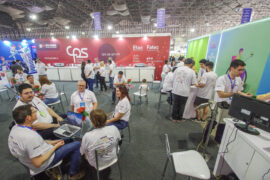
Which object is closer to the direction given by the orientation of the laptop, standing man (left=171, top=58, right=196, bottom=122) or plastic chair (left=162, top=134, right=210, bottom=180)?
the plastic chair

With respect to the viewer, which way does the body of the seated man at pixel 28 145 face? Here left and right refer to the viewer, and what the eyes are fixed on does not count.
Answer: facing away from the viewer and to the right of the viewer

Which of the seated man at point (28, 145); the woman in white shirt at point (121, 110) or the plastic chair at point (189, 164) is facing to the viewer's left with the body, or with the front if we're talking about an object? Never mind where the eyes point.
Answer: the woman in white shirt

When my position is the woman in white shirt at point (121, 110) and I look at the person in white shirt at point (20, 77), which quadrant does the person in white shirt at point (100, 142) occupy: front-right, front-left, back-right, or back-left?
back-left

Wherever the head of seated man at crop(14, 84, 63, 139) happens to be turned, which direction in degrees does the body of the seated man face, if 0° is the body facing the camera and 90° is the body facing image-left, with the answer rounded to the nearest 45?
approximately 315°

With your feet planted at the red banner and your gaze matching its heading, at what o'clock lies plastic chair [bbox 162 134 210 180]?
The plastic chair is roughly at 12 o'clock from the red banner.

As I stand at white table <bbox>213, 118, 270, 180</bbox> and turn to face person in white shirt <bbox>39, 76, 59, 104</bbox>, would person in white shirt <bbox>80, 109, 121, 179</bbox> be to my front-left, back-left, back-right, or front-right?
front-left

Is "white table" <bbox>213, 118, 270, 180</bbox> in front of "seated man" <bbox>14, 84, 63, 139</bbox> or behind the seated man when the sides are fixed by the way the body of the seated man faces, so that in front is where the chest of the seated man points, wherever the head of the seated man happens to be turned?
in front

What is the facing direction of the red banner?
toward the camera

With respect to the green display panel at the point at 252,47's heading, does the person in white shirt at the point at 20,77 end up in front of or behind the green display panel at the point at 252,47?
in front

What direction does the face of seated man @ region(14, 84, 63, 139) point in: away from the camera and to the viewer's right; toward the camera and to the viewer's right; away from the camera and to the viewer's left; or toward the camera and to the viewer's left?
toward the camera and to the viewer's right

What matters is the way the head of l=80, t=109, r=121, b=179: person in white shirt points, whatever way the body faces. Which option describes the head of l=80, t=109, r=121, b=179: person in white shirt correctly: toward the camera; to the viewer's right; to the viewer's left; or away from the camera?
away from the camera

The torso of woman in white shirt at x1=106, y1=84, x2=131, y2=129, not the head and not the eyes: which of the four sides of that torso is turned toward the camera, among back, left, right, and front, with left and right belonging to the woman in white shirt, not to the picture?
left

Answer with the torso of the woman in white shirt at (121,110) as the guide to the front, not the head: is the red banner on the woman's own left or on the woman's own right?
on the woman's own right
